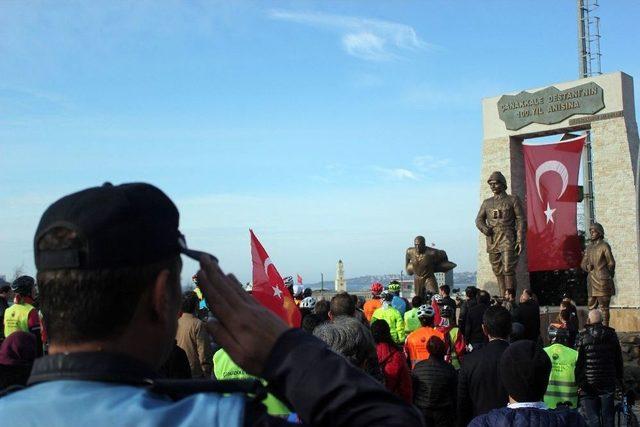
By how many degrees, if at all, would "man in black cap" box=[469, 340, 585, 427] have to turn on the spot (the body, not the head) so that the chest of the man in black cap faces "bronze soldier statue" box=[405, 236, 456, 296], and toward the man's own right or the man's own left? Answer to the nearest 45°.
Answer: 0° — they already face it

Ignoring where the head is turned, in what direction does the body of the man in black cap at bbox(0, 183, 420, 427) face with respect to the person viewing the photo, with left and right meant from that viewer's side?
facing away from the viewer and to the right of the viewer

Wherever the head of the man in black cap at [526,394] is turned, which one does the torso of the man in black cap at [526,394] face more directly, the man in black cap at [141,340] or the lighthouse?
the lighthouse

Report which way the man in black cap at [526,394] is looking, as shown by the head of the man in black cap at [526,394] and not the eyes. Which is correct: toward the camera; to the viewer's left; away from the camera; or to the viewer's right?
away from the camera

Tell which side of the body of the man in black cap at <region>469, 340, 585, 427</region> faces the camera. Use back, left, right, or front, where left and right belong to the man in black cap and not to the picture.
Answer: back

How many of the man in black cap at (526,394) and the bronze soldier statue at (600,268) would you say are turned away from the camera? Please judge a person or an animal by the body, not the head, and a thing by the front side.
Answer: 1

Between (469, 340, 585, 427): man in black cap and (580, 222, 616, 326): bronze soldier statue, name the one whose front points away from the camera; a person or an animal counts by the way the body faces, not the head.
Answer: the man in black cap

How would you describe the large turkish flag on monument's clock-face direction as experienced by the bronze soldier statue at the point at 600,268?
The large turkish flag on monument is roughly at 4 o'clock from the bronze soldier statue.

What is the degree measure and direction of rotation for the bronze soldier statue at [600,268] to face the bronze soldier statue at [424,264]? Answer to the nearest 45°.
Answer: approximately 45° to its right

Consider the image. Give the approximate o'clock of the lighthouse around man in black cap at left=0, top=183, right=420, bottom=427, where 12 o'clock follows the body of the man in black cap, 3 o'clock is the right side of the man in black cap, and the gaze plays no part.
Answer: The lighthouse is roughly at 11 o'clock from the man in black cap.

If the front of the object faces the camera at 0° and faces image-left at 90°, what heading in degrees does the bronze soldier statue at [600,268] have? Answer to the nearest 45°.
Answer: approximately 45°
